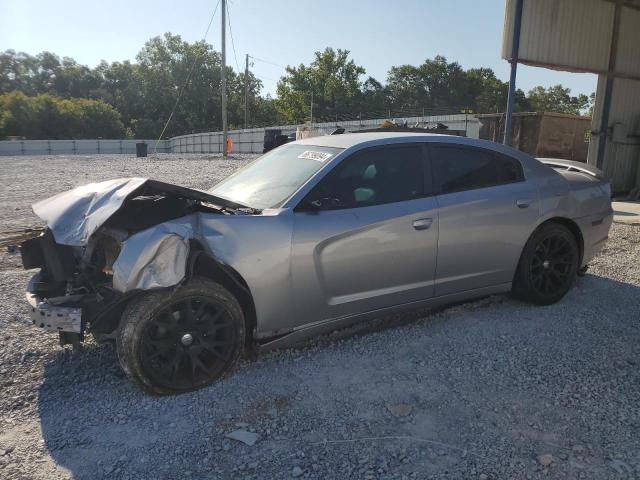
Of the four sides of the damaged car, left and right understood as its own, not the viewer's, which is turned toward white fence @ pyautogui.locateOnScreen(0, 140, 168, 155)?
right

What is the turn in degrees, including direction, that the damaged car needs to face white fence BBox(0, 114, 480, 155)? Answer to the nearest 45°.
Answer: approximately 135° to its right

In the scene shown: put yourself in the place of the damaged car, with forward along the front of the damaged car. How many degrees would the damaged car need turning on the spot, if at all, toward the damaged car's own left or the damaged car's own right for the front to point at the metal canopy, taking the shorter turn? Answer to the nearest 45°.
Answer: approximately 180°

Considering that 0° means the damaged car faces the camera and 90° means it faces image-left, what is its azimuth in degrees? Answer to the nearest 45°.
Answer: approximately 45°

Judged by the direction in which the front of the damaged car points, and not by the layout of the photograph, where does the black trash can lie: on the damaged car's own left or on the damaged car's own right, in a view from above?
on the damaged car's own right
